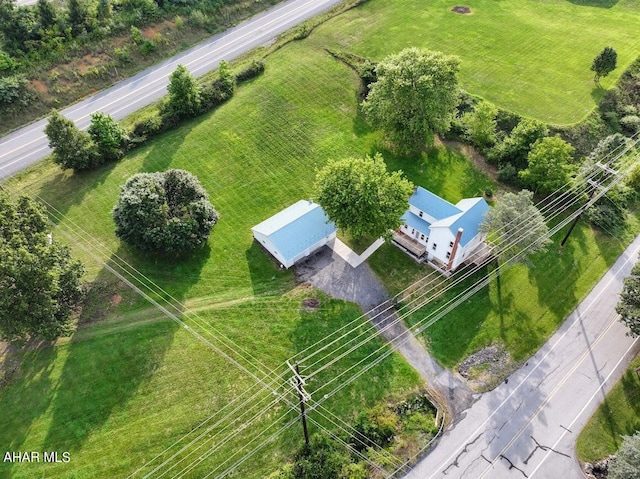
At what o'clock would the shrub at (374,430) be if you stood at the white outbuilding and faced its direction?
The shrub is roughly at 1 o'clock from the white outbuilding.

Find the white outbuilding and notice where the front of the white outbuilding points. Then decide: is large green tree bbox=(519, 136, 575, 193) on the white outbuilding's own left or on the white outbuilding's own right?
on the white outbuilding's own left

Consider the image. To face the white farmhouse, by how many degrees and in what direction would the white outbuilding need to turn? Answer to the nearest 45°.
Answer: approximately 45° to its left

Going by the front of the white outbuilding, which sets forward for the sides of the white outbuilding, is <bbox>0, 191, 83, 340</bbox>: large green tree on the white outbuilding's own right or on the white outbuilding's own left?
on the white outbuilding's own right

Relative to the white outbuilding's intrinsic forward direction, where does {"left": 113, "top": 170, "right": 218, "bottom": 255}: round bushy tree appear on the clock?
The round bushy tree is roughly at 5 o'clock from the white outbuilding.

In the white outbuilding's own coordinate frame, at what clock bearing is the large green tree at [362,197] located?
The large green tree is roughly at 11 o'clock from the white outbuilding.

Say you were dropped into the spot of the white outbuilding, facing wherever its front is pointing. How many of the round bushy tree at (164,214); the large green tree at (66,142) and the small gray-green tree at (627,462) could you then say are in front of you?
1

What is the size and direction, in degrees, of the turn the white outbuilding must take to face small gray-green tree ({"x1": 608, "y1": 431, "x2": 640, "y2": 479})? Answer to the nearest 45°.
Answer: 0° — it already faces it

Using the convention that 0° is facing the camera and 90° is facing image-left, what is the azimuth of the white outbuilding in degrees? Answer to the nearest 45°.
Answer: approximately 315°

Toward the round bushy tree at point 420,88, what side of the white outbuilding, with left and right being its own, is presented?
left
